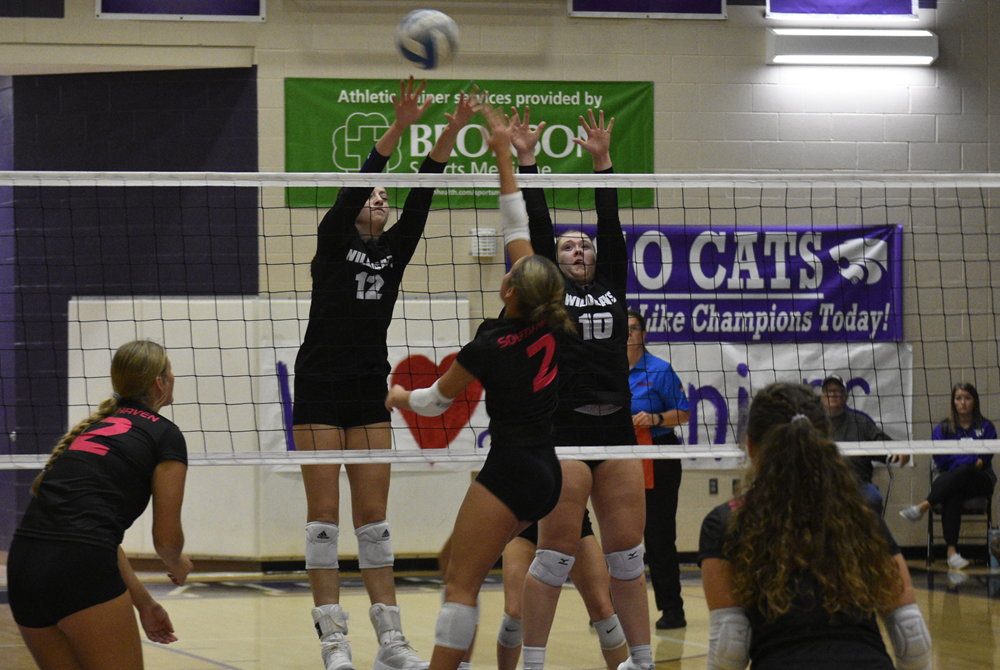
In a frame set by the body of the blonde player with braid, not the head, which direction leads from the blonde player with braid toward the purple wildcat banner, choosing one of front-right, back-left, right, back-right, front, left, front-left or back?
front

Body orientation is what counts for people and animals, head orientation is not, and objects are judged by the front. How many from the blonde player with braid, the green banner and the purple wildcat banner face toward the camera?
2

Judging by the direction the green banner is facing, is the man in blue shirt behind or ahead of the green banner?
ahead

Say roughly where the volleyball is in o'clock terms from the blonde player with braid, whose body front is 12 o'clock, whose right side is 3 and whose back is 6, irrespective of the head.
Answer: The volleyball is roughly at 12 o'clock from the blonde player with braid.

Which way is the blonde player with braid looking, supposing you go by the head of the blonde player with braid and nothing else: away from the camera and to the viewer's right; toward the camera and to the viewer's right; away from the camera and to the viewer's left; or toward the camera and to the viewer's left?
away from the camera and to the viewer's right

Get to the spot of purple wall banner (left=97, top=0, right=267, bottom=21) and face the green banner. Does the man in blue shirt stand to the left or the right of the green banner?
right

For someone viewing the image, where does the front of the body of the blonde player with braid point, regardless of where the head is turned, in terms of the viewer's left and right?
facing away from the viewer and to the right of the viewer

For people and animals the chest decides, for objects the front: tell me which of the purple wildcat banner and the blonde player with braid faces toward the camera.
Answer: the purple wildcat banner

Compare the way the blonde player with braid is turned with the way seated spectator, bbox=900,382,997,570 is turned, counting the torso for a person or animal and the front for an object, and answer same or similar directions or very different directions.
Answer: very different directions

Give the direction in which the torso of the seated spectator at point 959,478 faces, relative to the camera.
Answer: toward the camera

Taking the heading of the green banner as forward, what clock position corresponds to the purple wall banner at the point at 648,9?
The purple wall banner is roughly at 9 o'clock from the green banner.

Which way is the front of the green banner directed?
toward the camera

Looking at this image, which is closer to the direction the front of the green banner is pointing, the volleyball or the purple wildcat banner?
the volleyball

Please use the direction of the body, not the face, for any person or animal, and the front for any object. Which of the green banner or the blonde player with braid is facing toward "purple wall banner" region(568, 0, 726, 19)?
the blonde player with braid

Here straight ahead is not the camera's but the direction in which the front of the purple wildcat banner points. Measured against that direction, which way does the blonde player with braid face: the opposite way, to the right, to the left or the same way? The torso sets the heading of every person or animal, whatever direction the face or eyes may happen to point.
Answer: the opposite way
